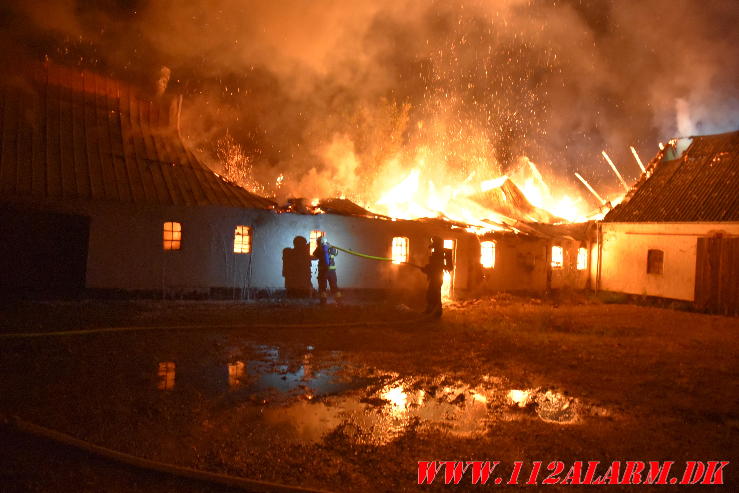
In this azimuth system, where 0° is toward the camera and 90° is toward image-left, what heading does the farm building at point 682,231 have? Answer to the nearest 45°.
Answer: approximately 45°
